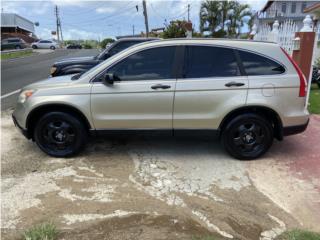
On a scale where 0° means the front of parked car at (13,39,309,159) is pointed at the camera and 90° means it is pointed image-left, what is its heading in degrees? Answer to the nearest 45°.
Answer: approximately 90°

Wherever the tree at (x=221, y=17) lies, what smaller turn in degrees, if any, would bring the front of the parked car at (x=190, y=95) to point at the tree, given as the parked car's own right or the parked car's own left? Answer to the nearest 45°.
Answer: approximately 90° to the parked car's own right

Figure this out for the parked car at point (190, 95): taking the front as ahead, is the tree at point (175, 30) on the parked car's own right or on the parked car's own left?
on the parked car's own right

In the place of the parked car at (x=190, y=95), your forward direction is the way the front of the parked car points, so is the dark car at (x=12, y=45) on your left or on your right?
on your right
